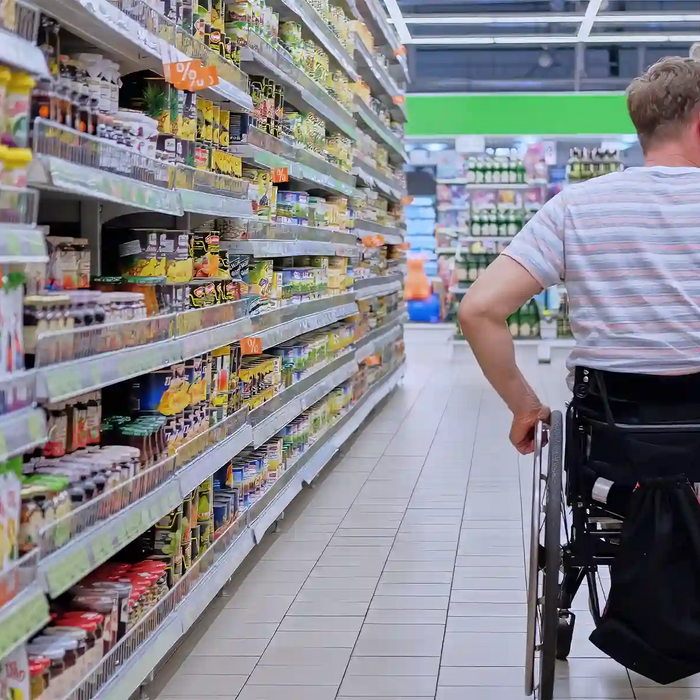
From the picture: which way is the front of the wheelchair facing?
away from the camera

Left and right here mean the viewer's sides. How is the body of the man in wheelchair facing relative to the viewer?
facing away from the viewer

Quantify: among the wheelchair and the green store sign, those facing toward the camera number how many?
1

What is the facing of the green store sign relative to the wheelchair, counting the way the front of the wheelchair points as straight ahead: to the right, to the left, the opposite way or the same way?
the opposite way

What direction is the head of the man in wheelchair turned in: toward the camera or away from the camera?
away from the camera

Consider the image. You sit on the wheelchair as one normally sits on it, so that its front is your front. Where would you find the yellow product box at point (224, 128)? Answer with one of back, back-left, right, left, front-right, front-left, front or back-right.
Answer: front-left

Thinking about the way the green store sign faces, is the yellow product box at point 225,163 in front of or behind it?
in front

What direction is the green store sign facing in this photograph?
toward the camera

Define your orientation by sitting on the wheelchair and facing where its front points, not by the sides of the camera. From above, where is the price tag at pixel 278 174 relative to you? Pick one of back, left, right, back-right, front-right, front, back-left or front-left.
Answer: front-left

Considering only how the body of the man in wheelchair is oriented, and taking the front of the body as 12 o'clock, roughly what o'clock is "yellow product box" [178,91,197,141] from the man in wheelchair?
The yellow product box is roughly at 10 o'clock from the man in wheelchair.

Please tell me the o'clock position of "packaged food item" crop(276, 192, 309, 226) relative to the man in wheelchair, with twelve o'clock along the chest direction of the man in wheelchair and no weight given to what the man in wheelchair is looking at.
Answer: The packaged food item is roughly at 11 o'clock from the man in wheelchair.

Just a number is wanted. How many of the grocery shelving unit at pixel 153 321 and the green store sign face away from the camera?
0

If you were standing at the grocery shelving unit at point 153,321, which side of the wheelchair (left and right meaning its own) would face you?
left

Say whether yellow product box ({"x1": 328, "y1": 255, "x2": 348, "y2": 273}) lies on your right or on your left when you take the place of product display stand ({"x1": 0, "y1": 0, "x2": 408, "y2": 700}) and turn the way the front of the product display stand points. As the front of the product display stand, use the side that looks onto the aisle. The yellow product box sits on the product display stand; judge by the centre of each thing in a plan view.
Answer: on your left

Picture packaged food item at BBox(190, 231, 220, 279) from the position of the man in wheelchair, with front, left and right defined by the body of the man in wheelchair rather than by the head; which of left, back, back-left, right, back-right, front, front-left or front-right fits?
front-left

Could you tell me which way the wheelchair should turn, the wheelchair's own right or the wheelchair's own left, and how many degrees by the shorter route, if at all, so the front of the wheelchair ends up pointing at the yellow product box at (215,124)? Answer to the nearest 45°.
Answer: approximately 45° to the wheelchair's own left

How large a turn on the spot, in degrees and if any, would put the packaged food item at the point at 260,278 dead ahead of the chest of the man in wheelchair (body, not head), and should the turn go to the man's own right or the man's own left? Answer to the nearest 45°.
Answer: approximately 45° to the man's own left

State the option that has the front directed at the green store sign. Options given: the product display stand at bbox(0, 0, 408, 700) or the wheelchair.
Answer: the wheelchair

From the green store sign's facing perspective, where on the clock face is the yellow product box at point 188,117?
The yellow product box is roughly at 12 o'clock from the green store sign.

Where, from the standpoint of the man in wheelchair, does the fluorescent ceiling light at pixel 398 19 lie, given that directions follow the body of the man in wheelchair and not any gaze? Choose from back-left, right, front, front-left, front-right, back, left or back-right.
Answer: front
